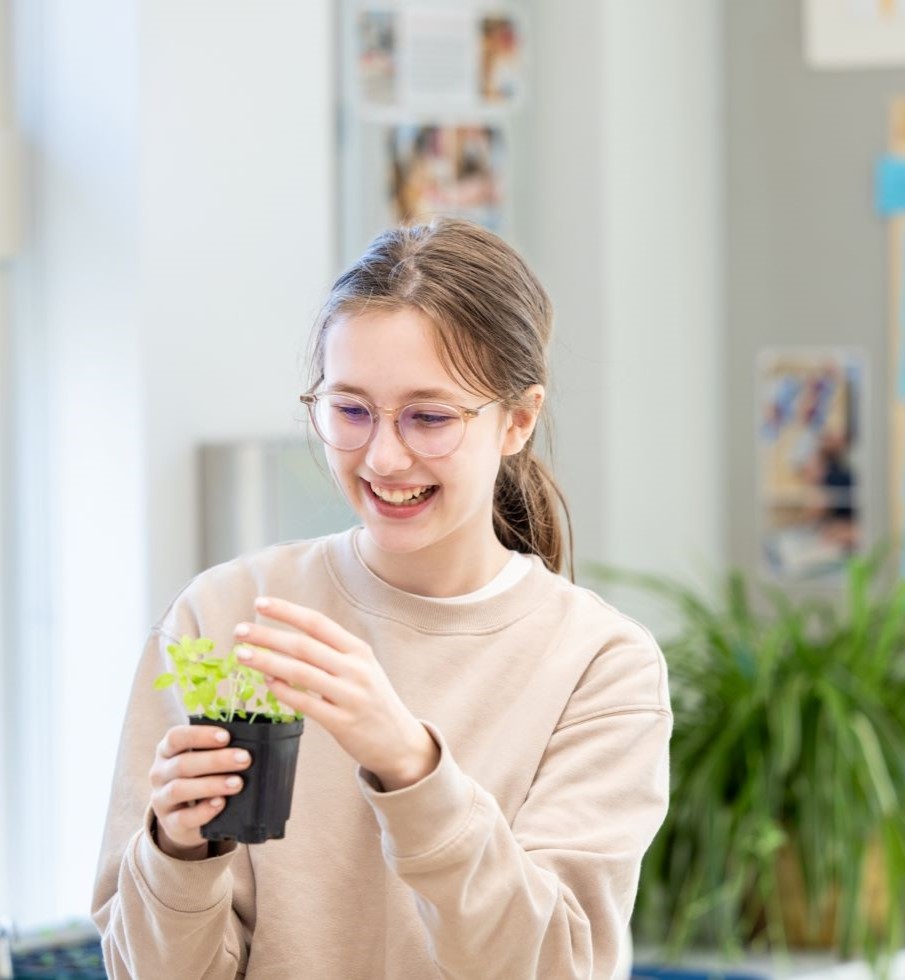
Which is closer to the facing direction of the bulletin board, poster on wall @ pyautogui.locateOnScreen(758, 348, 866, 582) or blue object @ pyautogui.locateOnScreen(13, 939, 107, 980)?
the blue object

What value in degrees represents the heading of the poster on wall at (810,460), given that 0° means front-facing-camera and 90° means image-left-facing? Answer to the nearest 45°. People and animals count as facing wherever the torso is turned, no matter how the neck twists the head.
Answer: approximately 0°

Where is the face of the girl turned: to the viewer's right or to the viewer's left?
to the viewer's left

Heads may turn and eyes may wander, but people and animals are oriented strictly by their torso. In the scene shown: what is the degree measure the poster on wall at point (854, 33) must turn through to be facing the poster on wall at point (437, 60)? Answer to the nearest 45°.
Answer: approximately 45° to its right

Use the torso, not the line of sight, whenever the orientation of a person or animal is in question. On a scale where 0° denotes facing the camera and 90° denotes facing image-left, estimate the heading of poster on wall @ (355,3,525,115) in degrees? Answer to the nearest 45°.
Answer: approximately 0°
